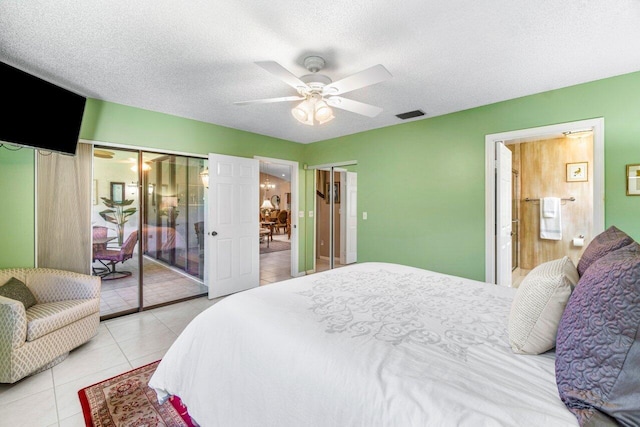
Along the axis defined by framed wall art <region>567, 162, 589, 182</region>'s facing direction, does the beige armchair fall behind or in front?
in front

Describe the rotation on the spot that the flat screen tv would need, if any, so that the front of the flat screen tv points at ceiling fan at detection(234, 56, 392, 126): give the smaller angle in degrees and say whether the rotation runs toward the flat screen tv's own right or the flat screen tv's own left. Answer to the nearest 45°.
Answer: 0° — it already faces it

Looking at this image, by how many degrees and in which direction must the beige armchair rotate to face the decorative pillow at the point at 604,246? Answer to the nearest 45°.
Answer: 0° — it already faces it

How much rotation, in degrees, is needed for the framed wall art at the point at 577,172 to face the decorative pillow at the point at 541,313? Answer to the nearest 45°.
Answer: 0° — it already faces it

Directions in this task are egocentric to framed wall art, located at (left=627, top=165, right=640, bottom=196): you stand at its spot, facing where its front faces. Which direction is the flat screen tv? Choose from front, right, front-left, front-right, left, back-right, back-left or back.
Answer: front-right

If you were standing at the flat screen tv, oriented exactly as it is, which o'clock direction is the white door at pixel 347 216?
The white door is roughly at 10 o'clock from the flat screen tv.

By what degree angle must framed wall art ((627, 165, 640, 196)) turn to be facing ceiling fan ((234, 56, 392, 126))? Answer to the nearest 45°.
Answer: approximately 45° to its right

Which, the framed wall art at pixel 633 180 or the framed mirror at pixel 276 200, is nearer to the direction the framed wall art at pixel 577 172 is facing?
the framed wall art

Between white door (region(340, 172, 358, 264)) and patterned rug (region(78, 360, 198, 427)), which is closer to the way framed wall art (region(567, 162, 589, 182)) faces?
the patterned rug

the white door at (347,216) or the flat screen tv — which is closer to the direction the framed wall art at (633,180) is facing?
the flat screen tv

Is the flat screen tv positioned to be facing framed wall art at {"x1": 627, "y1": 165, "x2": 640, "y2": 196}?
yes

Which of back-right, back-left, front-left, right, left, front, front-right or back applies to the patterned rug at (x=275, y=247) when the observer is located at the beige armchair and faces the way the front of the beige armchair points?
left

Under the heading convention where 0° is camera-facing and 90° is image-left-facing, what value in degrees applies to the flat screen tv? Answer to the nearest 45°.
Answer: approximately 315°
